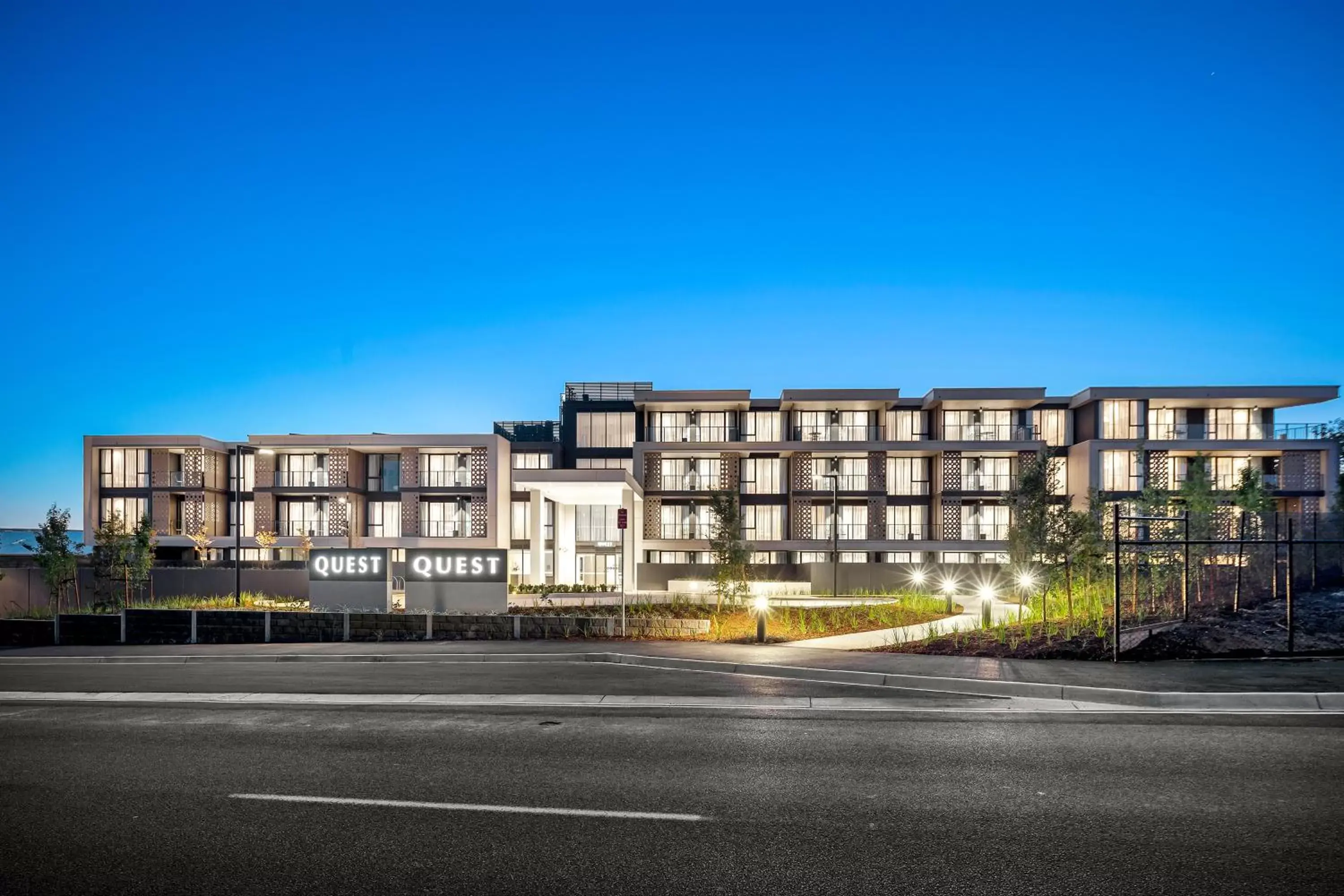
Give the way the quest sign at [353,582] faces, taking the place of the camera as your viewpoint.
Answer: facing the viewer

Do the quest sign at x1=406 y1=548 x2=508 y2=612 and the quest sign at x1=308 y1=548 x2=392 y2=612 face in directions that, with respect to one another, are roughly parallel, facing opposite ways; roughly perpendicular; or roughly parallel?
roughly parallel

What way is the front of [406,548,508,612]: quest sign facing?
toward the camera

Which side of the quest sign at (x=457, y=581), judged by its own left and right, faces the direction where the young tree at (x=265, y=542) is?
back

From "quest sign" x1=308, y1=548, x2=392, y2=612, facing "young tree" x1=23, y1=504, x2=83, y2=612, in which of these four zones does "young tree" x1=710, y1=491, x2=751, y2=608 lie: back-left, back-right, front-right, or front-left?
back-right

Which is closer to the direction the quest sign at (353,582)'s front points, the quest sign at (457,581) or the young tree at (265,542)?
the quest sign

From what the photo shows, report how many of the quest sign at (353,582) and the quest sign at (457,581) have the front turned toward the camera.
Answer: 2

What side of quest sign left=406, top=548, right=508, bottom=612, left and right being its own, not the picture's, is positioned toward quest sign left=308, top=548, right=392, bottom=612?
right

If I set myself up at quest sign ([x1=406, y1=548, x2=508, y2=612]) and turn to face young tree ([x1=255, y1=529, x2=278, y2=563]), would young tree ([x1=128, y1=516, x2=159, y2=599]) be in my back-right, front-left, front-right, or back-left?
front-left

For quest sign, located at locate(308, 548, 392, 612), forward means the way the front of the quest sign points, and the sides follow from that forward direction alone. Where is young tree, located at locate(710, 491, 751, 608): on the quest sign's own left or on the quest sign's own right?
on the quest sign's own left
